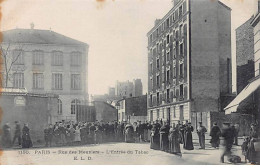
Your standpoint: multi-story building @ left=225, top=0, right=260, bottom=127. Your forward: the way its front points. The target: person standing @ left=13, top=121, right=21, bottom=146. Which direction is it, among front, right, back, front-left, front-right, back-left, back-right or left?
front

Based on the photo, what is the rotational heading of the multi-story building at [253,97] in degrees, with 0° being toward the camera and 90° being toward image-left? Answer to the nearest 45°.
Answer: approximately 90°

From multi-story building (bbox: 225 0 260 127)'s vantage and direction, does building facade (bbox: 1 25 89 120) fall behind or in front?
in front

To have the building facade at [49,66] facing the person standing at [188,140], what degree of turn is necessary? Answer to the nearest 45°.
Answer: approximately 45° to its left

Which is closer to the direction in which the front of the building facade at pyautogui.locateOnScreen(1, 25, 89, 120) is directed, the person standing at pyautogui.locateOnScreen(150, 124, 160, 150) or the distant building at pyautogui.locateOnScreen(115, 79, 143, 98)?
the person standing

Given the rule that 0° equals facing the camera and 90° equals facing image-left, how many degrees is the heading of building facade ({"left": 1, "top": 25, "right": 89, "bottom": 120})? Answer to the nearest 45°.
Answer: approximately 0°

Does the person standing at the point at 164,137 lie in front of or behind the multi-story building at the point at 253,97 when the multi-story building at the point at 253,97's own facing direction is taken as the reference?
in front
